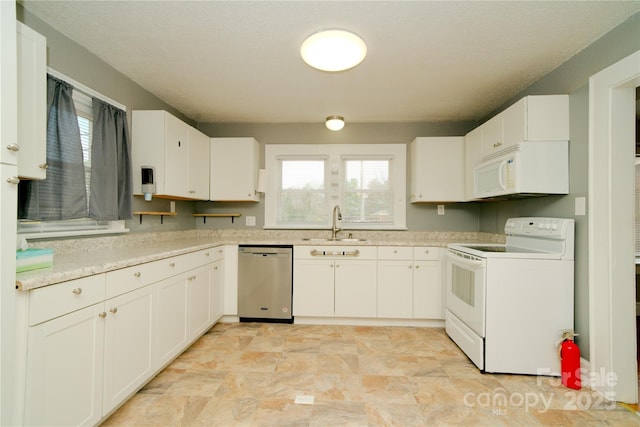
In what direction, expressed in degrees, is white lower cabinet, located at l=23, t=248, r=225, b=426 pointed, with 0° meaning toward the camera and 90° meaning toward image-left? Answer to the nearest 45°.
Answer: approximately 315°

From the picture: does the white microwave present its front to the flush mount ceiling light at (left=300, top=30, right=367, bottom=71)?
yes

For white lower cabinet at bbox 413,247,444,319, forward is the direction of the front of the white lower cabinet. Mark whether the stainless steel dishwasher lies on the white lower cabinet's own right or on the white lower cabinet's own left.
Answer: on the white lower cabinet's own right

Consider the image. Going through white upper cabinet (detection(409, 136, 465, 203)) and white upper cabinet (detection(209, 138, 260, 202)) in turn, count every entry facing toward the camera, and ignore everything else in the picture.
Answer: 2

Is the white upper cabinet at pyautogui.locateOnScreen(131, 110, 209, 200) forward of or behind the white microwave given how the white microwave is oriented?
forward

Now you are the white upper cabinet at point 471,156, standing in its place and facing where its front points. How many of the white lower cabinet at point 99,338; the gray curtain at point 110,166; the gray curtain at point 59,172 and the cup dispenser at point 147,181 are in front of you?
4

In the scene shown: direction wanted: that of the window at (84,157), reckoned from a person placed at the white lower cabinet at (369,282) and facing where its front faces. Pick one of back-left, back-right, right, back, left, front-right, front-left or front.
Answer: front-right

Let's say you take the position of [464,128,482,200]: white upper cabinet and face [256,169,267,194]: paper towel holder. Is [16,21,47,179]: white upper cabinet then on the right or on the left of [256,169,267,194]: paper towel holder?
left

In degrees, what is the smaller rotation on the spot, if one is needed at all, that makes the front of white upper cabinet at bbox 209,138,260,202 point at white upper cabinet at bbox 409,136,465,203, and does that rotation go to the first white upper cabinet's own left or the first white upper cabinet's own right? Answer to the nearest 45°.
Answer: approximately 90° to the first white upper cabinet's own left

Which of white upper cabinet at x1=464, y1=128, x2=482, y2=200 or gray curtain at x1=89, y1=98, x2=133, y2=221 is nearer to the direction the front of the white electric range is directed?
the gray curtain

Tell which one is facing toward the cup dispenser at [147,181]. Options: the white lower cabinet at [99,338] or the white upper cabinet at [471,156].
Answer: the white upper cabinet
